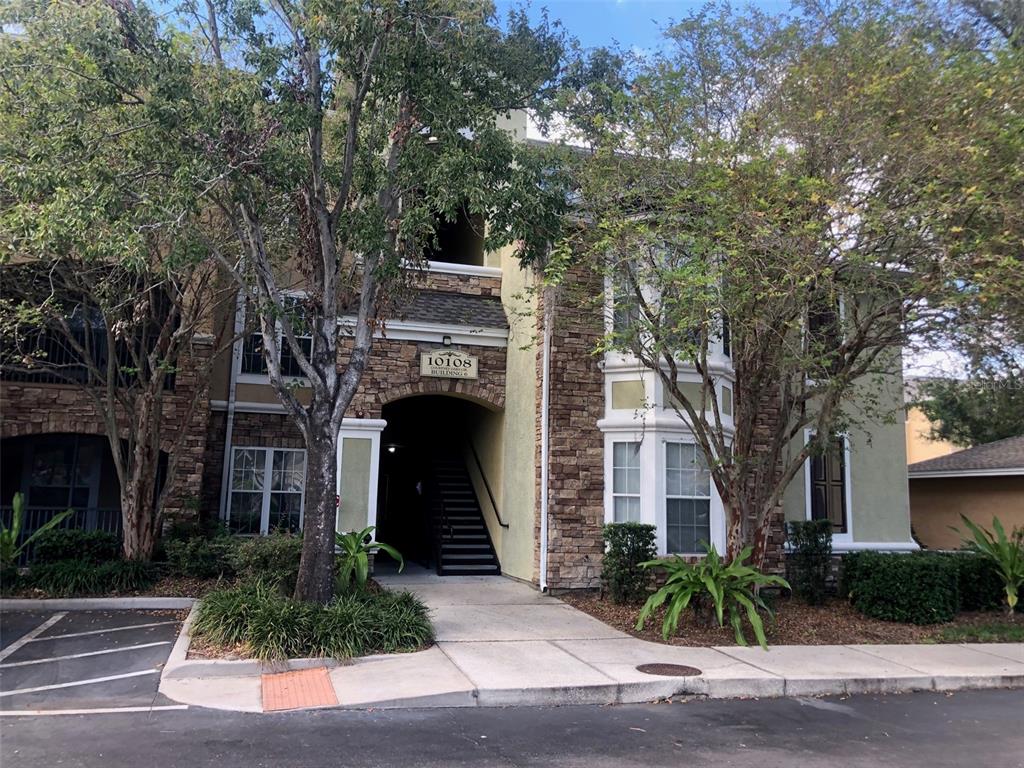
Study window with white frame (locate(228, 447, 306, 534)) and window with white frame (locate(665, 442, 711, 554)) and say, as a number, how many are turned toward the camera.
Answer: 2

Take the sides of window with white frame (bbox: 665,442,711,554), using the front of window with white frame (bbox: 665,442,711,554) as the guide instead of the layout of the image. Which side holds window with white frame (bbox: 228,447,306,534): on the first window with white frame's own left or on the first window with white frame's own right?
on the first window with white frame's own right

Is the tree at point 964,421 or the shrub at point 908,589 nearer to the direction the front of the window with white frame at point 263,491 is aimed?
the shrub

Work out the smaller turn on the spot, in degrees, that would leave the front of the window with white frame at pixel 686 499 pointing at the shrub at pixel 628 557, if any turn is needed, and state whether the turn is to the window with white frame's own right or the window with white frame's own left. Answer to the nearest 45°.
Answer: approximately 45° to the window with white frame's own right

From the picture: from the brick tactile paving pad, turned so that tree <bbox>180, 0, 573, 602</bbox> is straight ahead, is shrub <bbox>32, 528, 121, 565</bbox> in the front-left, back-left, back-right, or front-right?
front-left

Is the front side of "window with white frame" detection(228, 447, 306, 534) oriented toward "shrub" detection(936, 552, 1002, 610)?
no

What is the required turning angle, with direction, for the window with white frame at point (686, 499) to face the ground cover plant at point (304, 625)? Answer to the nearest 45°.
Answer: approximately 45° to its right

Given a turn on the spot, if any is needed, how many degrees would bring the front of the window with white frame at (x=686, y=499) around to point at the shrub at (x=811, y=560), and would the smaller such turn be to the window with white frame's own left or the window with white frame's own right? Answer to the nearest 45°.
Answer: approximately 90° to the window with white frame's own left

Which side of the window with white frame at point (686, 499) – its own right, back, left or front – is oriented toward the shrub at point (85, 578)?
right

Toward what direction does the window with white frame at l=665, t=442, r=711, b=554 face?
toward the camera

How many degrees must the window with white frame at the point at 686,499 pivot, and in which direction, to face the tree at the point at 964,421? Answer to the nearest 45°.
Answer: approximately 135° to its left

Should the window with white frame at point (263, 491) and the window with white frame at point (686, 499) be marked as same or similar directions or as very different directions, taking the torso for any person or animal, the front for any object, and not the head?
same or similar directions

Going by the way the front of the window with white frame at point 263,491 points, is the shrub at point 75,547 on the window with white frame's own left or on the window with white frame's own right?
on the window with white frame's own right

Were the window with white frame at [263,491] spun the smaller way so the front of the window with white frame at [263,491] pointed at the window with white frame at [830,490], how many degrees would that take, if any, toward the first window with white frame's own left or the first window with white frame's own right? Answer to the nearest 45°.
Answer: approximately 90° to the first window with white frame's own left

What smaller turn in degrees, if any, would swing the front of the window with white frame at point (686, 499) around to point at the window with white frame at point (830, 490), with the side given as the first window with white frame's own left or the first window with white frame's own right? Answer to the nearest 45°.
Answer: approximately 135° to the first window with white frame's own left

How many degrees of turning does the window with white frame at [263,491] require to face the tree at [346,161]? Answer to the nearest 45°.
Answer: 0° — it already faces it

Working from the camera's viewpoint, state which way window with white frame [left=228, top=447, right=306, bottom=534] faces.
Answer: facing the viewer
